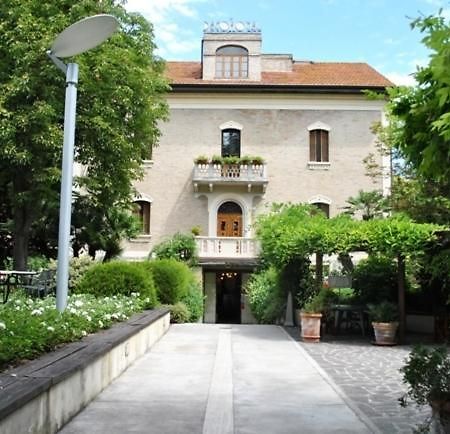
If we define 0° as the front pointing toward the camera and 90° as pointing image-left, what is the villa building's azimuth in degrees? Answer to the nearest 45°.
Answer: approximately 0°

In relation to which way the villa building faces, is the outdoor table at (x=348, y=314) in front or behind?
in front

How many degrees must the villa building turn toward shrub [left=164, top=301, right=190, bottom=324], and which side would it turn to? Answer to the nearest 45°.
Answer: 0° — it already faces it

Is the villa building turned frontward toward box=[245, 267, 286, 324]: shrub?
yes

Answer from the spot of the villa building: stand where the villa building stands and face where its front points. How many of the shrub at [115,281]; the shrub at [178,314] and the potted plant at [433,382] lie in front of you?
3
